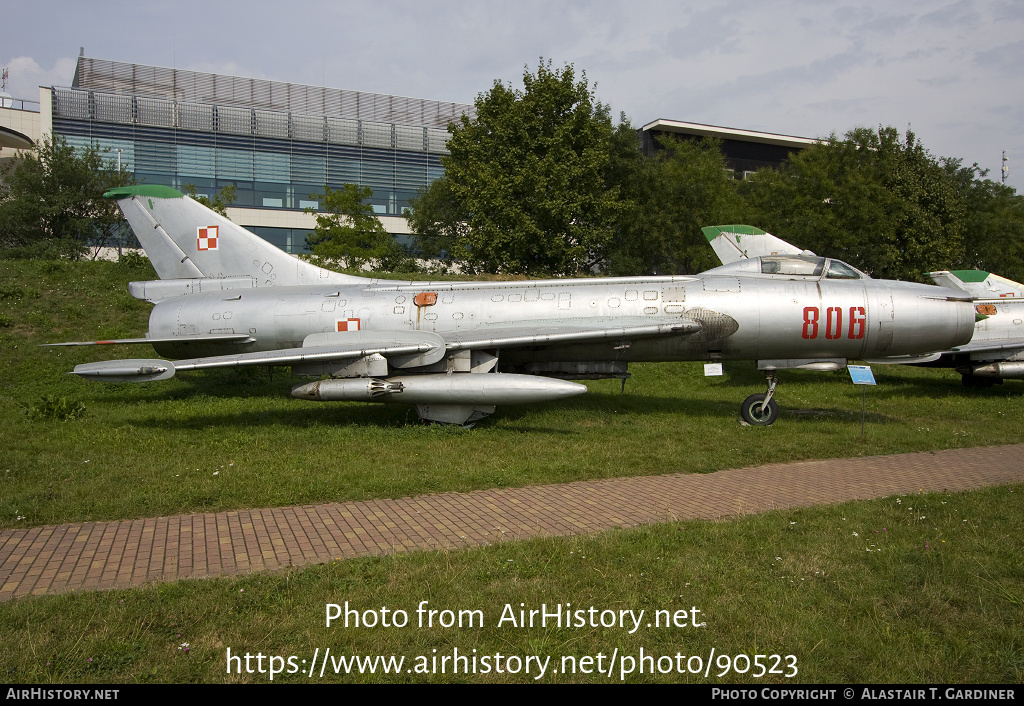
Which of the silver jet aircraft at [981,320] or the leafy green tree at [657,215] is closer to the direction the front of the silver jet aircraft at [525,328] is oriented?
the silver jet aircraft

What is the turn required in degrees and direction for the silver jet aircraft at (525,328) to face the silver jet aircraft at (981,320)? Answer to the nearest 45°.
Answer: approximately 45° to its left

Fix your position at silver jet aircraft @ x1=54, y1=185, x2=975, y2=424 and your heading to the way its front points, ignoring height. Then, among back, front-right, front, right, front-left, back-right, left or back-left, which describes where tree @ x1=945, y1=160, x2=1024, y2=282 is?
front-left

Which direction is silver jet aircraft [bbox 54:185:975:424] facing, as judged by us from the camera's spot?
facing to the right of the viewer

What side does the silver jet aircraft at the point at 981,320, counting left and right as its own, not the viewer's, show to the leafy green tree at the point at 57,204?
back

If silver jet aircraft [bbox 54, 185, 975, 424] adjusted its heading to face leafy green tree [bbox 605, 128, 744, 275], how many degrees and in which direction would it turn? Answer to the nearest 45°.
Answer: approximately 90° to its left
